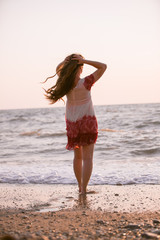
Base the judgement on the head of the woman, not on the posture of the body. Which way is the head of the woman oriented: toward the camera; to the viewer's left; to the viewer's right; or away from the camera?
away from the camera

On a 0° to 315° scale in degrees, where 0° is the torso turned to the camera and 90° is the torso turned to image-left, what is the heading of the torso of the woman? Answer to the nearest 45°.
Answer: approximately 180°
